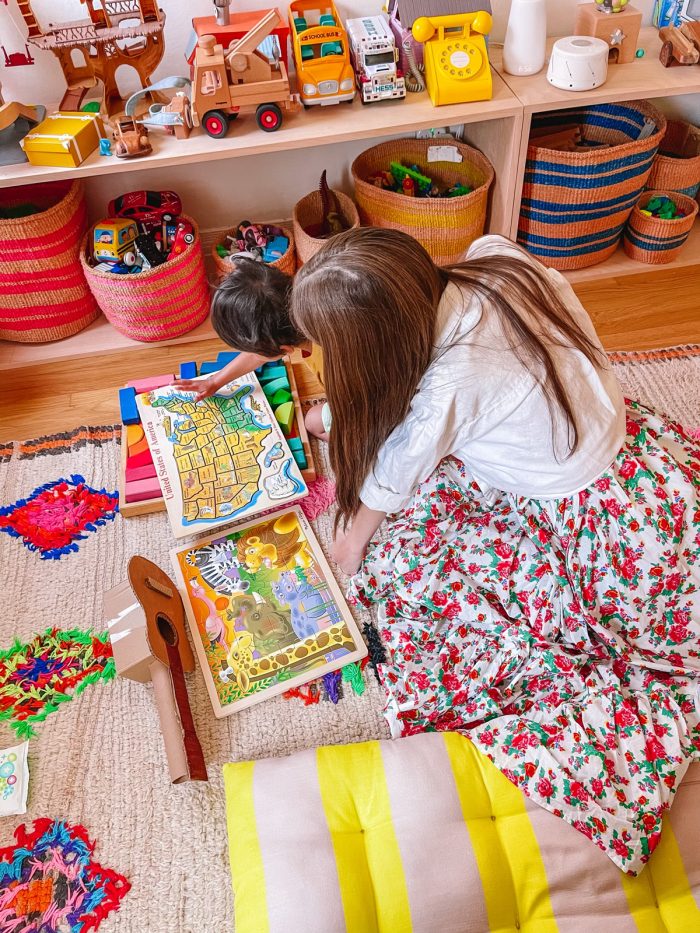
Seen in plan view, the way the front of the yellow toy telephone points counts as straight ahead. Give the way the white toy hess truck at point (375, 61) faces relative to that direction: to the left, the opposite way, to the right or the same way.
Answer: the same way

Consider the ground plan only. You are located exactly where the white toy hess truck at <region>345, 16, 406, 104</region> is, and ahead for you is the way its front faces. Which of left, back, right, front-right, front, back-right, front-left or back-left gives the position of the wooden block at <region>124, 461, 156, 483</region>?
front-right

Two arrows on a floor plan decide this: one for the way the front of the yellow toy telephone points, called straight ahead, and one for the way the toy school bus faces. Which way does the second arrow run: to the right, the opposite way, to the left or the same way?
the same way

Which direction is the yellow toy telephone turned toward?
toward the camera

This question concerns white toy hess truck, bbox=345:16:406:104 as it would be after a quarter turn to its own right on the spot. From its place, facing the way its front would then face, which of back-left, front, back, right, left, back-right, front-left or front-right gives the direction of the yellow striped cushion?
left

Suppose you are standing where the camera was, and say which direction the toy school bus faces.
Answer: facing the viewer

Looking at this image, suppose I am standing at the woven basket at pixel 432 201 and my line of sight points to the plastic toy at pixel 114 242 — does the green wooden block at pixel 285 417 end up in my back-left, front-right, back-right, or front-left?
front-left

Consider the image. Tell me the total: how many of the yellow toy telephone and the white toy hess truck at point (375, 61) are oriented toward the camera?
2

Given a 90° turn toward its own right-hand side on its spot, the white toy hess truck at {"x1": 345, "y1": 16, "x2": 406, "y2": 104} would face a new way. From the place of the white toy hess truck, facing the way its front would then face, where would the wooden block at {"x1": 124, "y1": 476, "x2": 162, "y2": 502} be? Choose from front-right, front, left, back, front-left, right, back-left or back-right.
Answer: front-left

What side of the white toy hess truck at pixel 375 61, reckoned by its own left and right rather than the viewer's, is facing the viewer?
front

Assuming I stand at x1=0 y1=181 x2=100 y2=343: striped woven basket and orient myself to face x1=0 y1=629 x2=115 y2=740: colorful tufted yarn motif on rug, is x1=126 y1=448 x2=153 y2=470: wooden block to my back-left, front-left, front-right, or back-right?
front-left

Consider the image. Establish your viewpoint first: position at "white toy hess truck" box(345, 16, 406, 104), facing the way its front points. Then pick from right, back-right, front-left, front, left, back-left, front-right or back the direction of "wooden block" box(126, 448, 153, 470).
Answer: front-right
